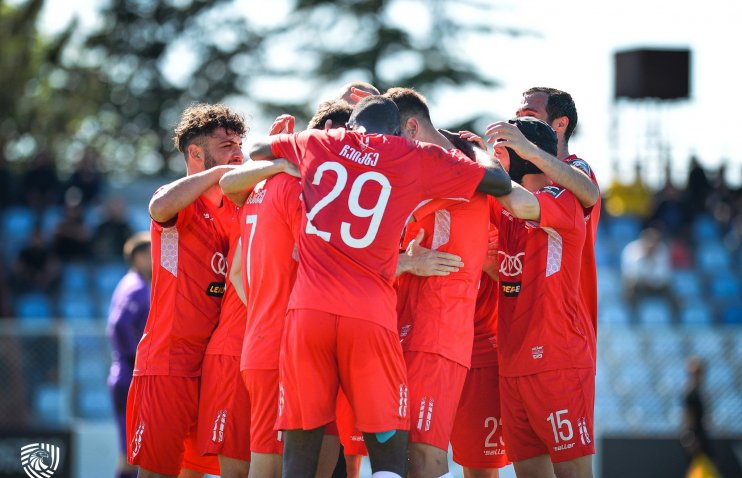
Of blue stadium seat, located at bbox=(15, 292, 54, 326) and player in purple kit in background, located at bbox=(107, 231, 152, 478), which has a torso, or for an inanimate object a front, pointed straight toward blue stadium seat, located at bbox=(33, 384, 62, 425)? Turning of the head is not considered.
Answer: blue stadium seat, located at bbox=(15, 292, 54, 326)

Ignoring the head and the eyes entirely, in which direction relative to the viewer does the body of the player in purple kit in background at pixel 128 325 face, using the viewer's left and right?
facing to the right of the viewer

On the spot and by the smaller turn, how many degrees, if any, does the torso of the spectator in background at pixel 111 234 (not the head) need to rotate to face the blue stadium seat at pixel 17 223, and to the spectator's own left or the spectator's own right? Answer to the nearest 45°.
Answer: approximately 135° to the spectator's own right

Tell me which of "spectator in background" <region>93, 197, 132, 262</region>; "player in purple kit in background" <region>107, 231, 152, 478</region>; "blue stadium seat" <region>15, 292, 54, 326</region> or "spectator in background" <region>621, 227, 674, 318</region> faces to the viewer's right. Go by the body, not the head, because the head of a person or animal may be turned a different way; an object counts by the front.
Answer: "player in purple kit in background" <region>107, 231, 152, 478</region>

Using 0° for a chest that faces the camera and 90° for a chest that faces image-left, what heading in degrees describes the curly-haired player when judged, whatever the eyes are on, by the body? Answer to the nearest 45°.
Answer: approximately 315°

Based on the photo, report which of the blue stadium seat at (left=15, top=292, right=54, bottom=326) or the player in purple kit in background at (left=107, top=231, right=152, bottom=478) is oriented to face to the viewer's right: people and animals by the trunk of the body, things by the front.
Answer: the player in purple kit in background

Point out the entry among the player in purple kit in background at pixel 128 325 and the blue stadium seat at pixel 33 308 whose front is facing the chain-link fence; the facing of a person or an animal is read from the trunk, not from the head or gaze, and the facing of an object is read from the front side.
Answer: the blue stadium seat

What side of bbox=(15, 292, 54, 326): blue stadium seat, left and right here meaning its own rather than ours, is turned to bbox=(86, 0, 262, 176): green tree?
back

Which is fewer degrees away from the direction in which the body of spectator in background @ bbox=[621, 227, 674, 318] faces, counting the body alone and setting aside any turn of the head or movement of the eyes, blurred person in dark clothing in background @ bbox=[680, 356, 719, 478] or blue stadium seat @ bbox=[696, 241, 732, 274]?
the blurred person in dark clothing in background

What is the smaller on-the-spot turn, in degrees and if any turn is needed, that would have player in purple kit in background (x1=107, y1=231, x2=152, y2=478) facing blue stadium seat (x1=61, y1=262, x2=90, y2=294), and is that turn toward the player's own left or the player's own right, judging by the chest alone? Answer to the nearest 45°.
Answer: approximately 90° to the player's own left

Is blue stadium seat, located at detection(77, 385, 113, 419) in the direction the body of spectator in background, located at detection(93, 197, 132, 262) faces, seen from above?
yes

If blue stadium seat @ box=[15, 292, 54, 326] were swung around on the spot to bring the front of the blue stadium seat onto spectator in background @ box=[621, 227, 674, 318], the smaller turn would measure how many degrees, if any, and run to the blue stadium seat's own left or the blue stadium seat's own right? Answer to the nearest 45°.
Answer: approximately 90° to the blue stadium seat's own left

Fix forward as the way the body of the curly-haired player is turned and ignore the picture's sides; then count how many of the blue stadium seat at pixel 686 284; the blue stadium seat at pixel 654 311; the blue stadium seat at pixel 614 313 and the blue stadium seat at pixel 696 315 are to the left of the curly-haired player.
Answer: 4
